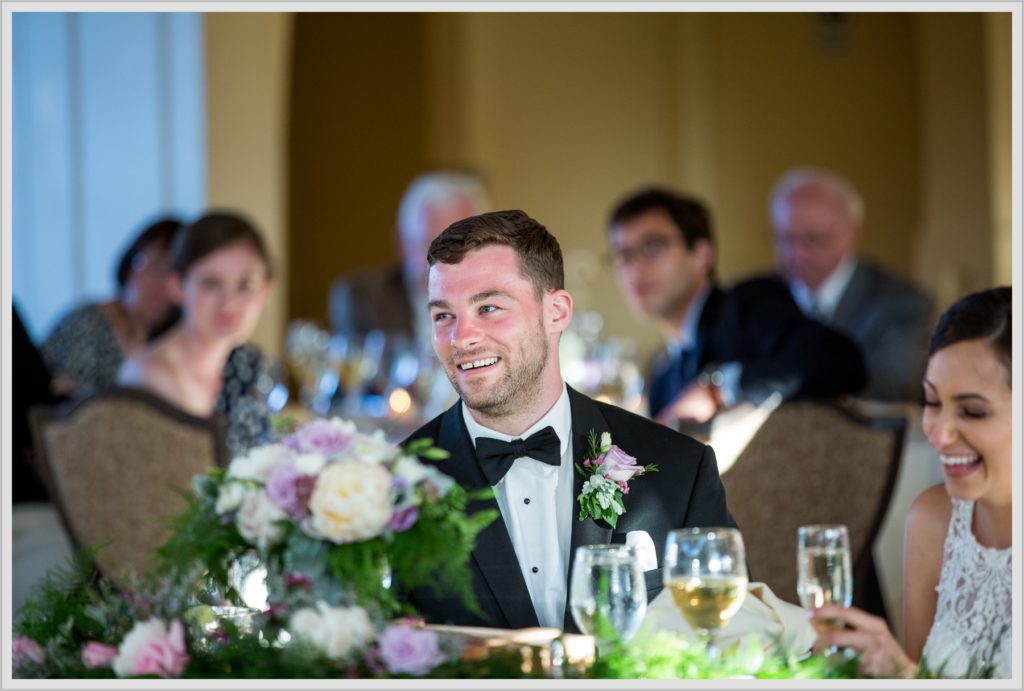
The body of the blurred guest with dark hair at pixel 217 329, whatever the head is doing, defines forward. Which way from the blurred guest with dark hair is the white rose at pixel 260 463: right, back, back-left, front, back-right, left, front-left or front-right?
front-right

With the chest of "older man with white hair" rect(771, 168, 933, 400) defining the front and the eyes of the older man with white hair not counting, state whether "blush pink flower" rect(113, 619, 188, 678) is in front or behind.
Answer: in front

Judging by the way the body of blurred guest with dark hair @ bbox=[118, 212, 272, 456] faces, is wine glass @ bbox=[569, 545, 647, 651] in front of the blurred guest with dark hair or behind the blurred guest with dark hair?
in front

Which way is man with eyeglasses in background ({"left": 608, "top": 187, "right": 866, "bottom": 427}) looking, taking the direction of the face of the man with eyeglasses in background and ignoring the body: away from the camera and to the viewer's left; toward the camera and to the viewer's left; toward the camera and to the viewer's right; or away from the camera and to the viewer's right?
toward the camera and to the viewer's left

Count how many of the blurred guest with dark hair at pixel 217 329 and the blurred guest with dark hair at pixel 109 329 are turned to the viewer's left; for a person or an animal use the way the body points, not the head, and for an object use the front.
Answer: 0

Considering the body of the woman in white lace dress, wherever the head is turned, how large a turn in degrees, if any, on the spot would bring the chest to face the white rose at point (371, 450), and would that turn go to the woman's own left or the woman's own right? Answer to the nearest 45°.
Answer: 0° — they already face it

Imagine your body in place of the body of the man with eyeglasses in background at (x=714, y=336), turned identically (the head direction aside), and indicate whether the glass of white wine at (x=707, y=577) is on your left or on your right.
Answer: on your left

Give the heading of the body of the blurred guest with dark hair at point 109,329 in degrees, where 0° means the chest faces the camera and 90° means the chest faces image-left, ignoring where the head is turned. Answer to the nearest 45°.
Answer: approximately 315°

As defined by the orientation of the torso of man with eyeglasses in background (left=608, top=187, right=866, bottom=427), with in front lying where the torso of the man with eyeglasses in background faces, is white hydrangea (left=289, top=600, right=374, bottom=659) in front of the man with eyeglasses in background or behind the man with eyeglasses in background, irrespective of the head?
in front

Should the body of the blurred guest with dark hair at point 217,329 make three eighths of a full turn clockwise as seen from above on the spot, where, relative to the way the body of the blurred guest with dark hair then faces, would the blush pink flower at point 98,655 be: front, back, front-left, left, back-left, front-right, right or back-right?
left

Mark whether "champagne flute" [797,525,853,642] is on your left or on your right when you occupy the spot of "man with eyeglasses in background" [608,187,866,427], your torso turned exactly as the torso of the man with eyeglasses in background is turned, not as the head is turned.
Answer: on your left

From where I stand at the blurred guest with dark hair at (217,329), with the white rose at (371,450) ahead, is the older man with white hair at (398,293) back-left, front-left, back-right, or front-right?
back-left

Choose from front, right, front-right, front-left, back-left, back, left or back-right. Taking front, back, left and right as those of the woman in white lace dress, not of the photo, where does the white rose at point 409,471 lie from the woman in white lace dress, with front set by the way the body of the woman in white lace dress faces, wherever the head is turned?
front

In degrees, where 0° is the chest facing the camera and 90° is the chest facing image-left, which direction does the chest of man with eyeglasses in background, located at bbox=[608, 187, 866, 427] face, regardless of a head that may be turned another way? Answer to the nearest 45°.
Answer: approximately 45°
